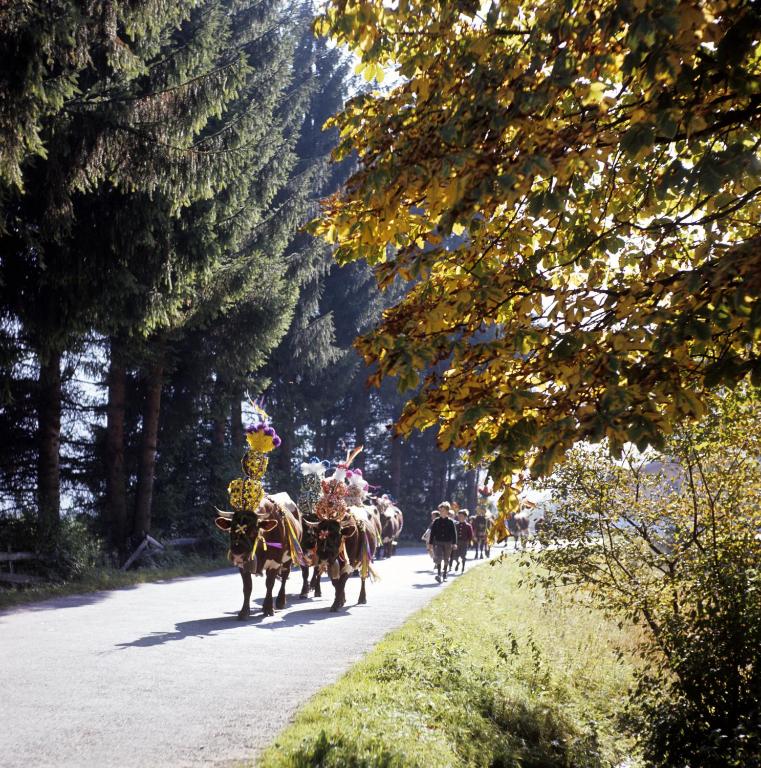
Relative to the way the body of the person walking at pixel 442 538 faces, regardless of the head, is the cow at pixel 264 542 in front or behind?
in front

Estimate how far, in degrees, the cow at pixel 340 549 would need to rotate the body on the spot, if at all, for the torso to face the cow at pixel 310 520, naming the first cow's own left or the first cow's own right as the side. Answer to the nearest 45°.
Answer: approximately 135° to the first cow's own right

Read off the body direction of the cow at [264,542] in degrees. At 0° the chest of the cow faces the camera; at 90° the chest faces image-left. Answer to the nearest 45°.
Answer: approximately 45°

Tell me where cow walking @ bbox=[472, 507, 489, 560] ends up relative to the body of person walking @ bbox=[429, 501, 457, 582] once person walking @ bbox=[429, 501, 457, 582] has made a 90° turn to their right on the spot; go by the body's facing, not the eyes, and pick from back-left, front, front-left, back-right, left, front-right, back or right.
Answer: right

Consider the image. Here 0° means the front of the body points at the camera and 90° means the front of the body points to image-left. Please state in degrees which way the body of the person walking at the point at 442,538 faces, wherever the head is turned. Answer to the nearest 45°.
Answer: approximately 0°

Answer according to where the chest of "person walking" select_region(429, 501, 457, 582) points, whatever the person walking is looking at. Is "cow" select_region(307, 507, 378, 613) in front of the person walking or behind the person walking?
in front

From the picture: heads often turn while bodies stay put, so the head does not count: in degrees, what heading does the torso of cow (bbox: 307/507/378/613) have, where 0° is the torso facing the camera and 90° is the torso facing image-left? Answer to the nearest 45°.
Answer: approximately 45°
